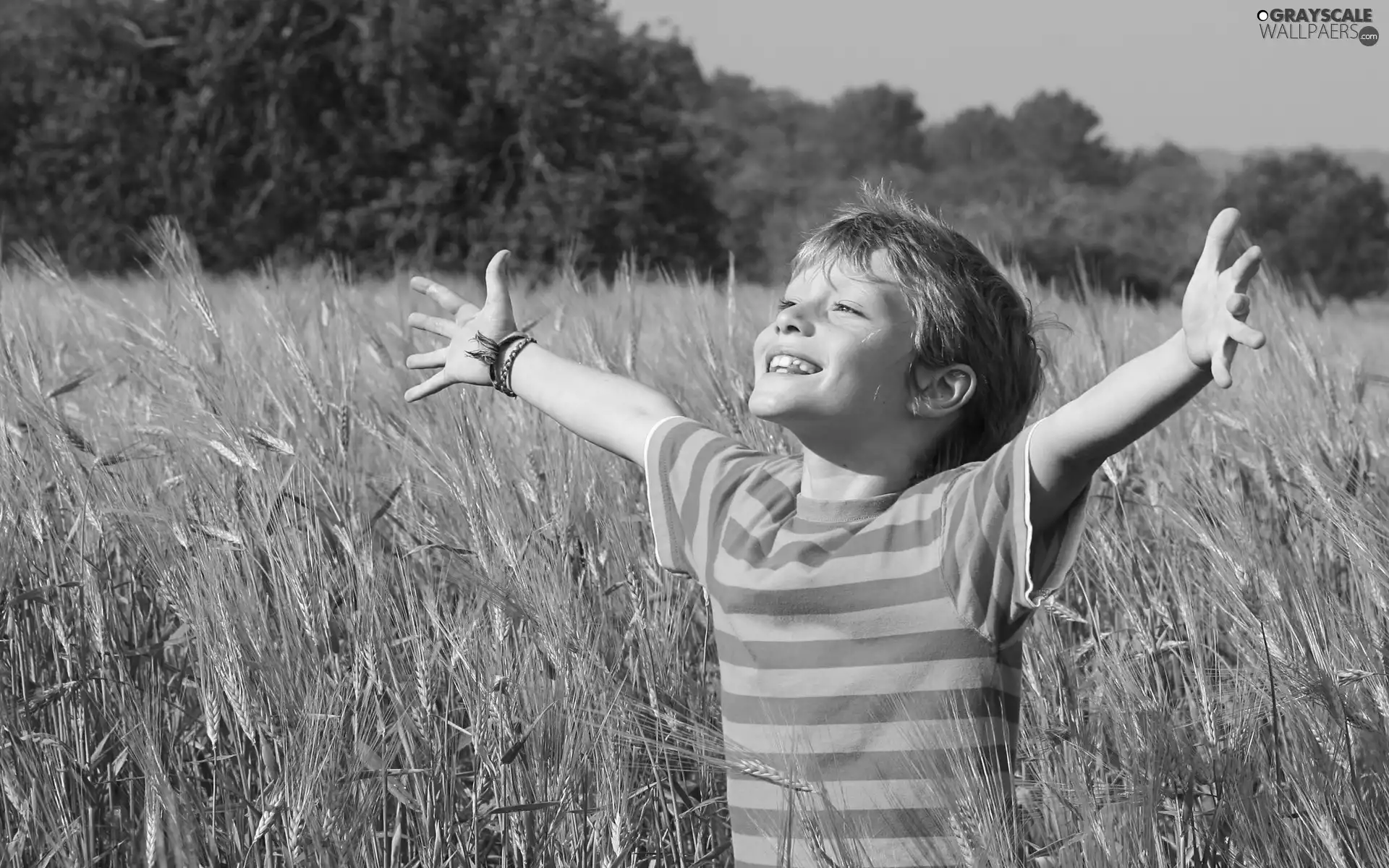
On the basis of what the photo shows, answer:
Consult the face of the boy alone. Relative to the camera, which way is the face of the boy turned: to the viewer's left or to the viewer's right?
to the viewer's left

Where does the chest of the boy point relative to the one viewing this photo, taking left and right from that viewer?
facing the viewer and to the left of the viewer

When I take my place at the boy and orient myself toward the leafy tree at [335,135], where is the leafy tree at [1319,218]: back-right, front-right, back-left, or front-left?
front-right

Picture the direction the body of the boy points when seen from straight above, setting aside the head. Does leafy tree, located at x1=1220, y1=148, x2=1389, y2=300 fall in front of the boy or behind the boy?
behind

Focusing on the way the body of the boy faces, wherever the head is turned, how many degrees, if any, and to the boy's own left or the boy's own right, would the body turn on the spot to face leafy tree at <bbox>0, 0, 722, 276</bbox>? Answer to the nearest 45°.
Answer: approximately 135° to the boy's own right
